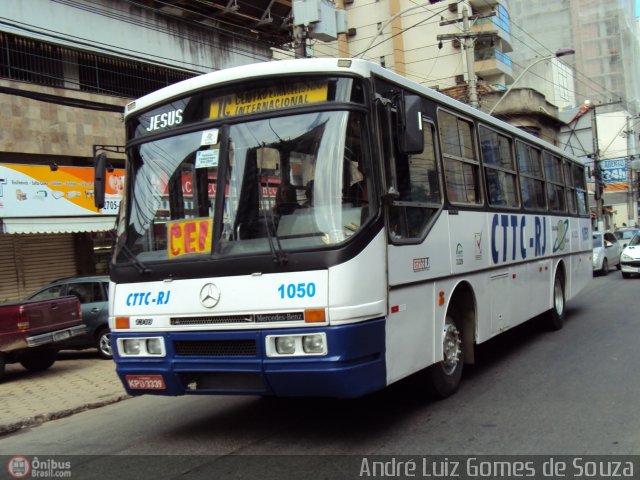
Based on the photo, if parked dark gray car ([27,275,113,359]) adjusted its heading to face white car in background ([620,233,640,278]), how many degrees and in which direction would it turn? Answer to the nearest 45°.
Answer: approximately 180°

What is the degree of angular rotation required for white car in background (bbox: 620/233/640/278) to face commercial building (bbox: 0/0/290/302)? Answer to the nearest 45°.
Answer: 0° — it already faces it

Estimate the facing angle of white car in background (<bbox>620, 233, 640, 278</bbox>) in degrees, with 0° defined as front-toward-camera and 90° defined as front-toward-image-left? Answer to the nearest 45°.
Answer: approximately 45°

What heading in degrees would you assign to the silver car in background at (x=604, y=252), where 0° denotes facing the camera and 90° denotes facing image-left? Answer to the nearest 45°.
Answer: approximately 45°

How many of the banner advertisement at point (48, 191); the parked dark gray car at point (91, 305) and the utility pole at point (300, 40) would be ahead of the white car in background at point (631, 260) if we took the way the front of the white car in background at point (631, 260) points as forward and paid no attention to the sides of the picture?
3

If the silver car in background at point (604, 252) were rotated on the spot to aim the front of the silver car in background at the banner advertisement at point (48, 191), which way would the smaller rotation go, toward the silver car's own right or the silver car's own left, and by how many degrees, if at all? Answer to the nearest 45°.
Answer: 0° — it already faces it

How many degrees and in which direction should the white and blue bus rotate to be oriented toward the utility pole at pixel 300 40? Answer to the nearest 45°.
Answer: approximately 135° to its right

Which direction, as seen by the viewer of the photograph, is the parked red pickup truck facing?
facing away from the viewer and to the left of the viewer

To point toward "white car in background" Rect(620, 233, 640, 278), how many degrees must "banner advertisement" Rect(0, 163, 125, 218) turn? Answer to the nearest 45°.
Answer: approximately 45° to its left
